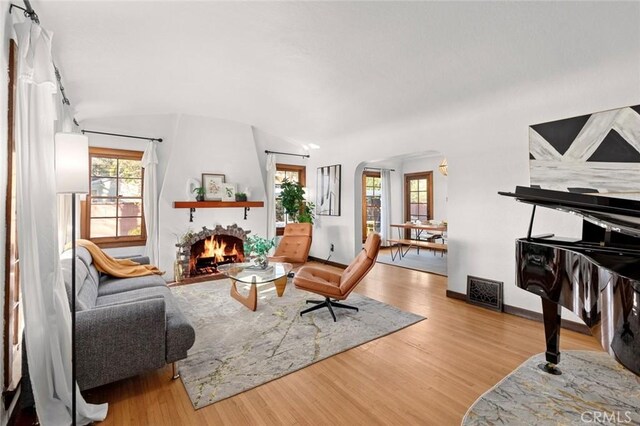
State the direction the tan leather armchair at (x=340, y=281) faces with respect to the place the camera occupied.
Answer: facing to the left of the viewer

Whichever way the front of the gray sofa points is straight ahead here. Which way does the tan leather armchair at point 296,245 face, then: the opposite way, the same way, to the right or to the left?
the opposite way

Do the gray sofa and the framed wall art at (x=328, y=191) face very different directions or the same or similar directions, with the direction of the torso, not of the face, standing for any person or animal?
very different directions

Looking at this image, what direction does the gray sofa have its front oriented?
to the viewer's right

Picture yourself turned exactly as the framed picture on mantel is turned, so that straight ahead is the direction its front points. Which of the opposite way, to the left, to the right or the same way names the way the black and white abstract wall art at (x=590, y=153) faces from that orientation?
to the right

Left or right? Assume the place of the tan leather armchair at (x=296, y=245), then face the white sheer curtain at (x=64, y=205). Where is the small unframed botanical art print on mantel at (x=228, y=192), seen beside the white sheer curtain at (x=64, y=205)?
right

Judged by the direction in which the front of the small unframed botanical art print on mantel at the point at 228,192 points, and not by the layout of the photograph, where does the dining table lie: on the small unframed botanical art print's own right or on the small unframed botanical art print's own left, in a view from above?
on the small unframed botanical art print's own left

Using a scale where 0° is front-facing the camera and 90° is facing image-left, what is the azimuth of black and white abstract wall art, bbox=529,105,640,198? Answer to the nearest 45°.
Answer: approximately 45°

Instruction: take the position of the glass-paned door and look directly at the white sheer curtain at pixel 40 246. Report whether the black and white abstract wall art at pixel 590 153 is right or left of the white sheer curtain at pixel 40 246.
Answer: left
